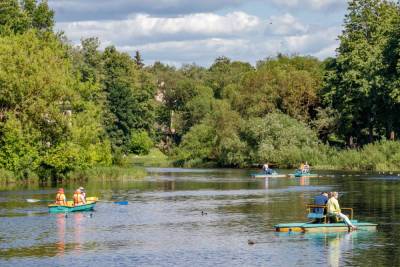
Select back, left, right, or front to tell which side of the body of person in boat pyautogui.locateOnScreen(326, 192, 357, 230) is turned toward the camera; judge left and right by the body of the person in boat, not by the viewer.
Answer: right

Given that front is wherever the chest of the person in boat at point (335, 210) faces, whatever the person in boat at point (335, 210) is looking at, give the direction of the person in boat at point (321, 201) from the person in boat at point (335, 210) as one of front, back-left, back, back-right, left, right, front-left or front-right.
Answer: back-left
